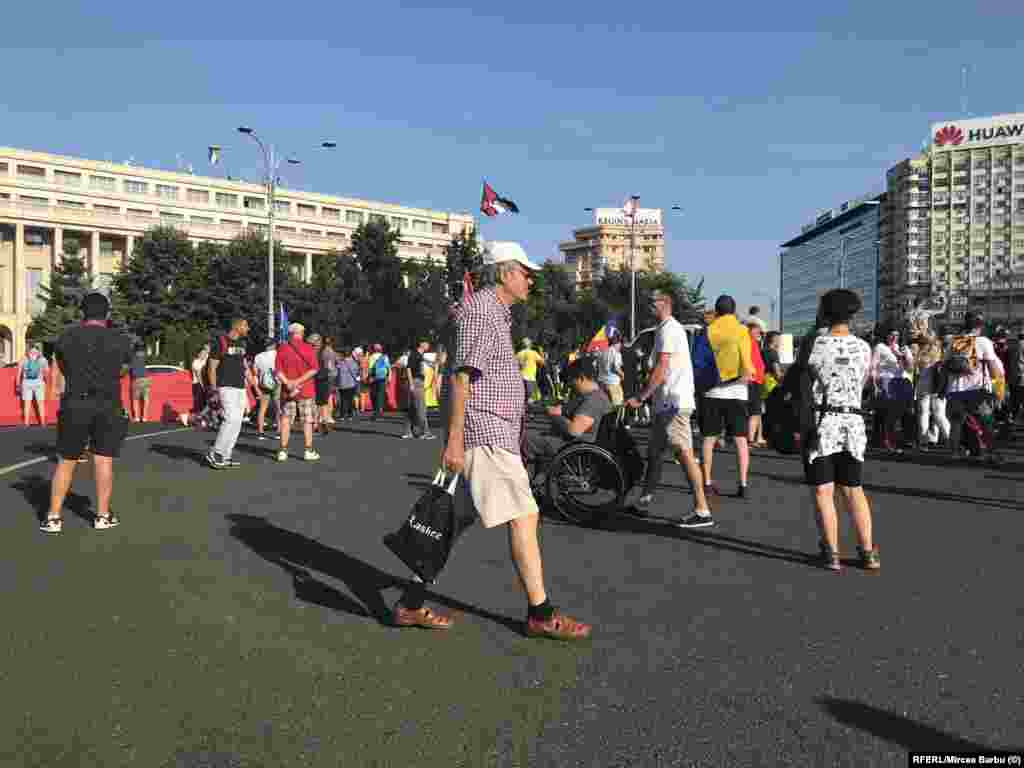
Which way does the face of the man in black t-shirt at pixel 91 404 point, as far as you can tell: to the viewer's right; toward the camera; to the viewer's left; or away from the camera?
away from the camera

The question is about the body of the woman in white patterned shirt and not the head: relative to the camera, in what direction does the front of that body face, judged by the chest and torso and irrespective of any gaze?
away from the camera

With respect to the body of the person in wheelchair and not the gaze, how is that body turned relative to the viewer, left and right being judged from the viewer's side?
facing to the left of the viewer

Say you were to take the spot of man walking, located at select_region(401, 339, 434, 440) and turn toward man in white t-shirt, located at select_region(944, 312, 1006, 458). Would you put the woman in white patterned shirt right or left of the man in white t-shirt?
right

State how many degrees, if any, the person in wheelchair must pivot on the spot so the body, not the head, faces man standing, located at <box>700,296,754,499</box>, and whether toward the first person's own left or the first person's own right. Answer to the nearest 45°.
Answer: approximately 135° to the first person's own right

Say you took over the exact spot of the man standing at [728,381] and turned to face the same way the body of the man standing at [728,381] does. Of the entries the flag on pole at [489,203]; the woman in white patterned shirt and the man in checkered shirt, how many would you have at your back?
2

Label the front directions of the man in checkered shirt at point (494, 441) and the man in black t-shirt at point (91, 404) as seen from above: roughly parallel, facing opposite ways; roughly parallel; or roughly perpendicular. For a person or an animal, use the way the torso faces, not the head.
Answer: roughly perpendicular

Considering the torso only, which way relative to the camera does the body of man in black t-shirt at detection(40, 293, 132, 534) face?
away from the camera

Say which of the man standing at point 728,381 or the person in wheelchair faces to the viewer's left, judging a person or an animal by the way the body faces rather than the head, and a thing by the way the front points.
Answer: the person in wheelchair

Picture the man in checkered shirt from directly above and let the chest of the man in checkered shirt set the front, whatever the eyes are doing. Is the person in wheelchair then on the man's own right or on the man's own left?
on the man's own left

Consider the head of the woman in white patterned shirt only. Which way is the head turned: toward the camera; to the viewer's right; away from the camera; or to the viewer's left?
away from the camera

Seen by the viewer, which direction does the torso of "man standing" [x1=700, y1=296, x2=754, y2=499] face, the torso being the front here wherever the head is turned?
away from the camera
